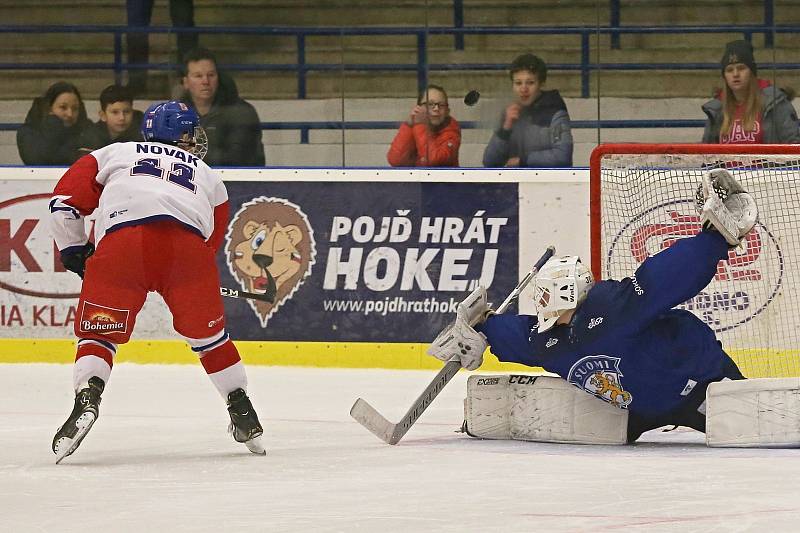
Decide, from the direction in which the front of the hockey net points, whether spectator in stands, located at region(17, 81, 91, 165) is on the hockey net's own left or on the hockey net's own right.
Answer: on the hockey net's own right

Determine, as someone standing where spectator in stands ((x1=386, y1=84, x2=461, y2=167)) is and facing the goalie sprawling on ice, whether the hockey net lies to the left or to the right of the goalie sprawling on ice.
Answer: left

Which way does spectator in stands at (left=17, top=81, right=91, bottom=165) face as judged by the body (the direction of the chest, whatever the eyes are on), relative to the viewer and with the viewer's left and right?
facing the viewer and to the right of the viewer

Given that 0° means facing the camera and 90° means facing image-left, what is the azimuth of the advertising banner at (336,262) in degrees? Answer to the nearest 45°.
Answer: approximately 0°
